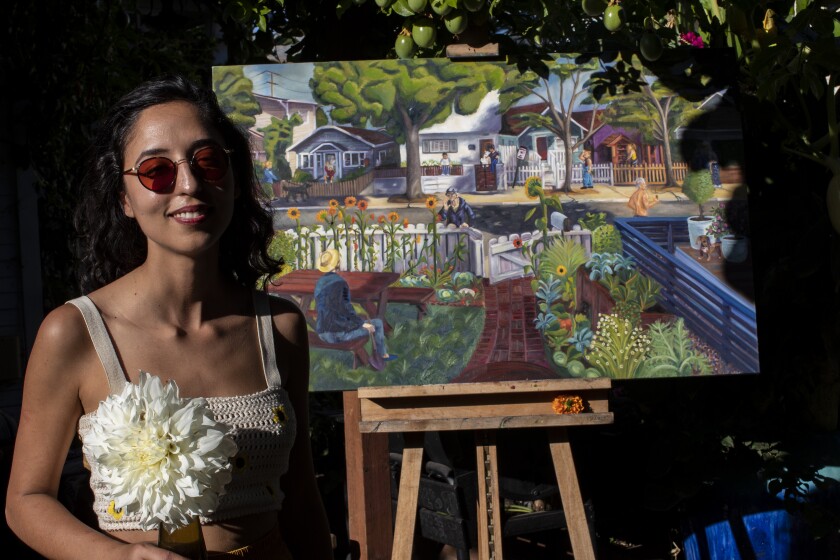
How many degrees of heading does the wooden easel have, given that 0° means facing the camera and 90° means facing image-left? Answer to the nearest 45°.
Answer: approximately 0°

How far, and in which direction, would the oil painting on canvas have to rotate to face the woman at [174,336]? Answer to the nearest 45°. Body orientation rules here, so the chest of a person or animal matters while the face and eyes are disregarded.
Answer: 0° — it already faces them

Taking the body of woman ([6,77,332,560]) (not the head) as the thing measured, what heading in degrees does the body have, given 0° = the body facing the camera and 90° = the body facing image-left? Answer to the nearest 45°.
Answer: approximately 0°

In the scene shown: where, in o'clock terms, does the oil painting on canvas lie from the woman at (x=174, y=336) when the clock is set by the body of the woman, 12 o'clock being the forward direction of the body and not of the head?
The oil painting on canvas is roughly at 7 o'clock from the woman.

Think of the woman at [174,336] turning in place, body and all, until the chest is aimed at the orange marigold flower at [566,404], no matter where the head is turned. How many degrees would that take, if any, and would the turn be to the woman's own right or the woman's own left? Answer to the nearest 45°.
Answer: approximately 135° to the woman's own left
